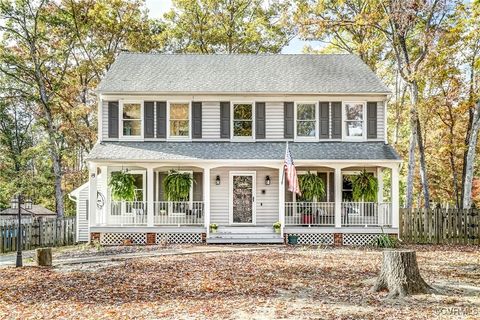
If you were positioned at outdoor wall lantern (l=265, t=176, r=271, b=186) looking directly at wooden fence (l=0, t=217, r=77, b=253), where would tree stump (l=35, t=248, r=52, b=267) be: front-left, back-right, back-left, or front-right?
front-left

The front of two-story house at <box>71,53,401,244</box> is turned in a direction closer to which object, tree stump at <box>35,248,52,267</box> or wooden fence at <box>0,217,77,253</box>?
the tree stump

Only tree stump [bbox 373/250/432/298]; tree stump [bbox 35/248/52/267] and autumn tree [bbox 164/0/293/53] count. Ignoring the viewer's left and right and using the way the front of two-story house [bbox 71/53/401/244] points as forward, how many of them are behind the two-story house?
1

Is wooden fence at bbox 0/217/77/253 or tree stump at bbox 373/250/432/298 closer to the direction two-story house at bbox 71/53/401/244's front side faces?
the tree stump

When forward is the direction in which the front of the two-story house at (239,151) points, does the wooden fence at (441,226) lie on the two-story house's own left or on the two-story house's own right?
on the two-story house's own left

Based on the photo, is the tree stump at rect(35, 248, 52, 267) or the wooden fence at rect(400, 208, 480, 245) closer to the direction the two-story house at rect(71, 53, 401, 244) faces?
the tree stump

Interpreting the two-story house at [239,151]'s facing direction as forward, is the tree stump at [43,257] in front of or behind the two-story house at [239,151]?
in front

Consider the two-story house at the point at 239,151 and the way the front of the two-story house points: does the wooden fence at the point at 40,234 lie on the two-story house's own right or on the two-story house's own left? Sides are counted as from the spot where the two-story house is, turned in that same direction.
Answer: on the two-story house's own right

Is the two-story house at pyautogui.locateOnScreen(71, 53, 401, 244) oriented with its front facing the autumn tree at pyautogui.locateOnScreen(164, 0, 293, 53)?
no

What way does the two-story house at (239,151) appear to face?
toward the camera

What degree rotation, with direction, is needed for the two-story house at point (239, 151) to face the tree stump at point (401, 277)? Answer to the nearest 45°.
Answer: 0° — it already faces it

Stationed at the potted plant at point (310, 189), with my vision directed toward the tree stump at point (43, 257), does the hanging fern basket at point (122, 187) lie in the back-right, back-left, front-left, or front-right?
front-right

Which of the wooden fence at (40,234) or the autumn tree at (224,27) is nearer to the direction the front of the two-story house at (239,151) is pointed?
the wooden fence

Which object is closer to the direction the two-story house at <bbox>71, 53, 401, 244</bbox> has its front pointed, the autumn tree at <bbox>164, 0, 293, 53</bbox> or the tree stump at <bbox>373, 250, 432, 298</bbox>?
the tree stump

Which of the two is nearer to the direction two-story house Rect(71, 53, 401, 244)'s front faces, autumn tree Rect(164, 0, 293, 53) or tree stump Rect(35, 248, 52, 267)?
the tree stump
